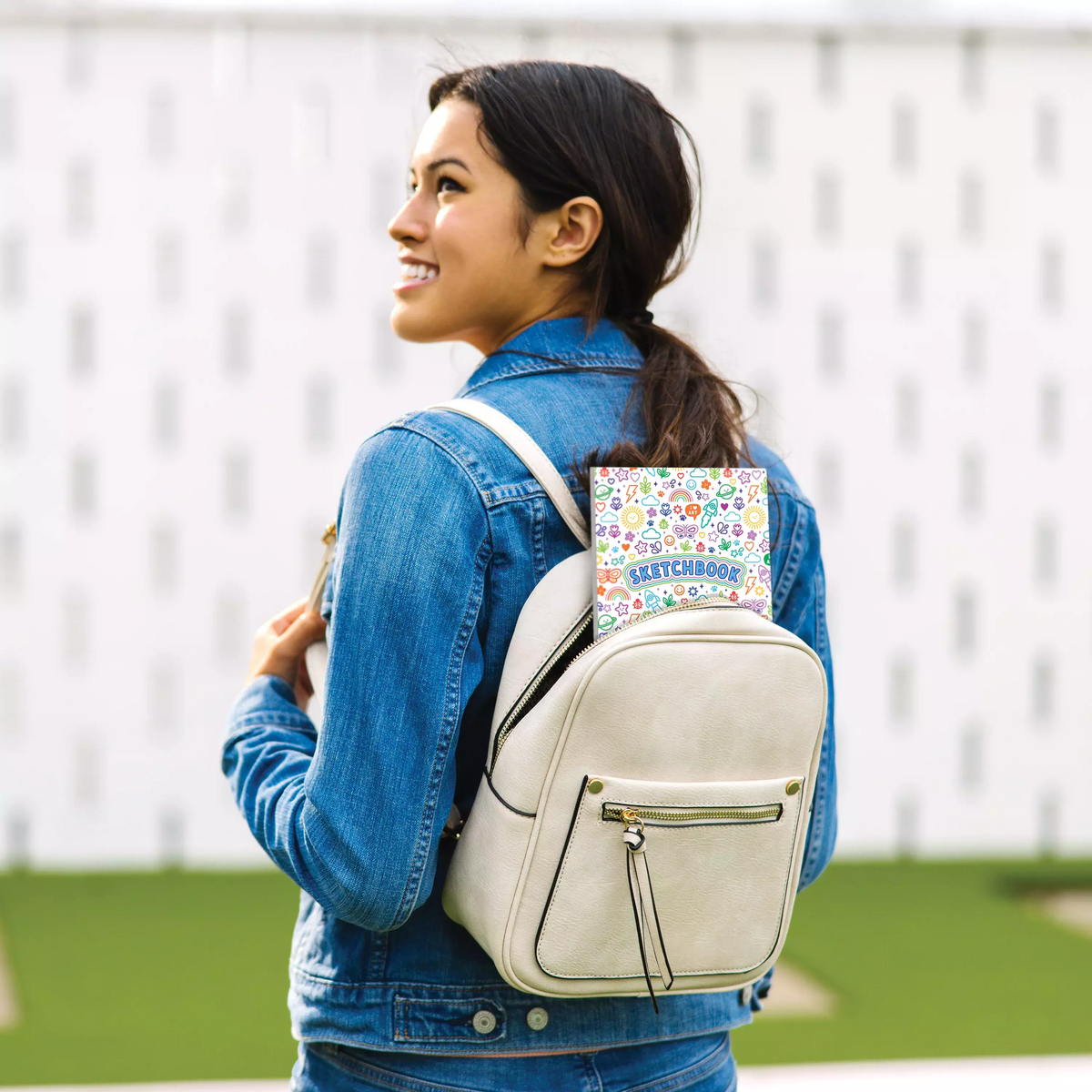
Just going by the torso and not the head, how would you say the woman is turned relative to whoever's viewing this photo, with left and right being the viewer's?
facing away from the viewer and to the left of the viewer

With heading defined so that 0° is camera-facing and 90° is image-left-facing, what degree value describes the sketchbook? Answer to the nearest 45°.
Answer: approximately 0°

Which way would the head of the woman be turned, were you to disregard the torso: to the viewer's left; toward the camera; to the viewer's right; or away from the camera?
to the viewer's left
